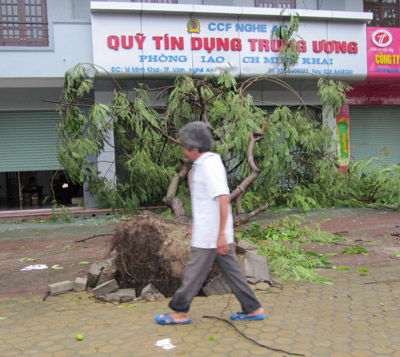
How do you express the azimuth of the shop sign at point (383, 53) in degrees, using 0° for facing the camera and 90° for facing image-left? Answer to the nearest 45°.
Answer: approximately 0°

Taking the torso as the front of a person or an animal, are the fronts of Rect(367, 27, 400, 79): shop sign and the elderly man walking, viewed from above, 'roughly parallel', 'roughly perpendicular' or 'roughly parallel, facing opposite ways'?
roughly perpendicular

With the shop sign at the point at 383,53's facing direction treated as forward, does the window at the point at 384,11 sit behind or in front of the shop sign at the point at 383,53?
behind

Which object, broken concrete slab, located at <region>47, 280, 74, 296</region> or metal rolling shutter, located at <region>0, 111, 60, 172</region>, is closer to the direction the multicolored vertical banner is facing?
the broken concrete slab
